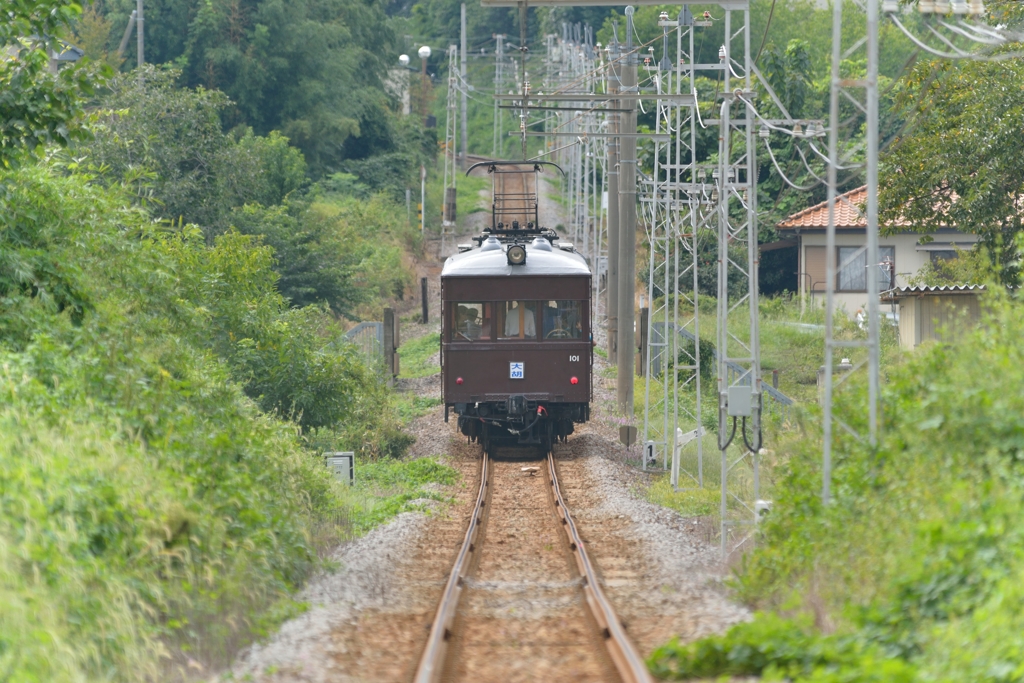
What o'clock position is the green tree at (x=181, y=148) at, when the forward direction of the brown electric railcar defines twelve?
The green tree is roughly at 5 o'clock from the brown electric railcar.

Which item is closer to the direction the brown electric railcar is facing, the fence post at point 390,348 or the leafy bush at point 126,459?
the leafy bush

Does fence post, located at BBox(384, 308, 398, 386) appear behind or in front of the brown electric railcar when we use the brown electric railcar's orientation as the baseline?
behind

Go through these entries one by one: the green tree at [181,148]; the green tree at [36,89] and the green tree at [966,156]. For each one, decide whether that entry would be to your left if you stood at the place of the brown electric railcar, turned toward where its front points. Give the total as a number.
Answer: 1

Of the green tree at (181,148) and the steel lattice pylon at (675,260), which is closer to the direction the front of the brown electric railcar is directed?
the steel lattice pylon

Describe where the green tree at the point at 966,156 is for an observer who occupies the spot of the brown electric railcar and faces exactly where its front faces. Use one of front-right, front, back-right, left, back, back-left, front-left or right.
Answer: left

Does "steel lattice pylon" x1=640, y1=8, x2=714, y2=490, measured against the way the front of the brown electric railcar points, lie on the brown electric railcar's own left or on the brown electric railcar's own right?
on the brown electric railcar's own left

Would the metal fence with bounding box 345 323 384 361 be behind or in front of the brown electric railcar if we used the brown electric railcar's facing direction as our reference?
behind

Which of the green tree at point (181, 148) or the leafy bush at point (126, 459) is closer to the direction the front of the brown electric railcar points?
the leafy bush

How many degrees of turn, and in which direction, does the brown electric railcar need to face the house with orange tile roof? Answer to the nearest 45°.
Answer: approximately 135° to its left

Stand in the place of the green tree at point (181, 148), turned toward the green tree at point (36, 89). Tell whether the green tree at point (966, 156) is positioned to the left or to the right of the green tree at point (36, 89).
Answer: left

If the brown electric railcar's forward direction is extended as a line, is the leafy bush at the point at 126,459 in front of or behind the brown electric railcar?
in front

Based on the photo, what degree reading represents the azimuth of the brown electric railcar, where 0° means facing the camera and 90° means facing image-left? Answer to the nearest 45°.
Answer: approximately 0°

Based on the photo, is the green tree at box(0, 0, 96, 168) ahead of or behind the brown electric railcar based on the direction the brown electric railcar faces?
ahead
